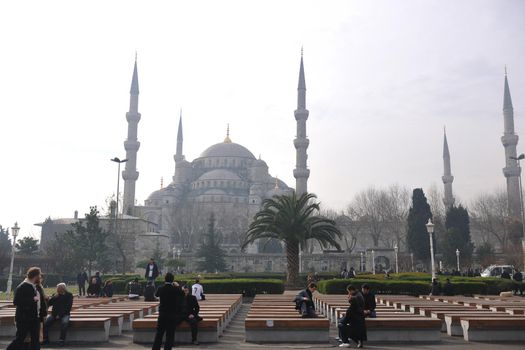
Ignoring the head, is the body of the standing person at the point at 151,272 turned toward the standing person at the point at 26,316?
yes

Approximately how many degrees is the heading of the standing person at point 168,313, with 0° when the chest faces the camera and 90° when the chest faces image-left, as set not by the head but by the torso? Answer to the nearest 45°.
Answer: approximately 180°

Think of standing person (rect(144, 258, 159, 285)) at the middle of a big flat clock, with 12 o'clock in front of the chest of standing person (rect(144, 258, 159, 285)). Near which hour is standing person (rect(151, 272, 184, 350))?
standing person (rect(151, 272, 184, 350)) is roughly at 12 o'clock from standing person (rect(144, 258, 159, 285)).

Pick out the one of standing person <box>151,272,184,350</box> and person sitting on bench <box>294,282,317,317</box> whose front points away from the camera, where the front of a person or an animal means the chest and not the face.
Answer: the standing person

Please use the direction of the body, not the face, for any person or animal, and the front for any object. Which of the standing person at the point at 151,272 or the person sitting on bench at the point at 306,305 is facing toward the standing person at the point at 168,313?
the standing person at the point at 151,272

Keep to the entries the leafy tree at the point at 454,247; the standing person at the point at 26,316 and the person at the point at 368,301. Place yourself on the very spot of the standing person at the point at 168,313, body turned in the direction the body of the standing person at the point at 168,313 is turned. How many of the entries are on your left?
1

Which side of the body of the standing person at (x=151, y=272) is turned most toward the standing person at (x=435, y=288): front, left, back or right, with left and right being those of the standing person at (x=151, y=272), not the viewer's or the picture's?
left

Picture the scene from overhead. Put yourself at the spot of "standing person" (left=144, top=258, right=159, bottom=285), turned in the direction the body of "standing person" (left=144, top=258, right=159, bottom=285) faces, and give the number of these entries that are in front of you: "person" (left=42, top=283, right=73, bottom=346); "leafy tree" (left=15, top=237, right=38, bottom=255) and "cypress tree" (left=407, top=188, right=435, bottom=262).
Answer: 1

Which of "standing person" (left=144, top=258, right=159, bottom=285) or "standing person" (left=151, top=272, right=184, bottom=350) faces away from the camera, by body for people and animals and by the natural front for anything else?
"standing person" (left=151, top=272, right=184, bottom=350)

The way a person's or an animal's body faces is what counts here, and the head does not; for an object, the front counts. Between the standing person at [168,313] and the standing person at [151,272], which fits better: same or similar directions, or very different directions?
very different directions

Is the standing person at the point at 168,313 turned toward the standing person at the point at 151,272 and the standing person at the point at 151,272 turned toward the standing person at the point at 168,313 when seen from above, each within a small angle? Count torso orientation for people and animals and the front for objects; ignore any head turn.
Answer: yes
